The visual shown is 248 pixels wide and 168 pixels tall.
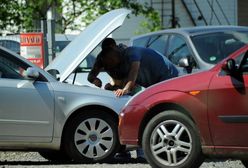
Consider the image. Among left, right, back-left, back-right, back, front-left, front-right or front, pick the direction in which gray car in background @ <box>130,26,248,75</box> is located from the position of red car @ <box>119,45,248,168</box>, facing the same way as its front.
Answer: right

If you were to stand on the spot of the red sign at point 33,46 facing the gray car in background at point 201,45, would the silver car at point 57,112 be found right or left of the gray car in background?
right

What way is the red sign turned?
toward the camera

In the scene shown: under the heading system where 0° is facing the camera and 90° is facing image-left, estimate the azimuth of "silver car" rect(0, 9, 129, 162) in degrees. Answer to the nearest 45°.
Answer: approximately 270°

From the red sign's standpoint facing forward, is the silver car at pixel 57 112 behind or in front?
in front

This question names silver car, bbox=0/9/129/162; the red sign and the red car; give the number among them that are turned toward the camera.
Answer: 1

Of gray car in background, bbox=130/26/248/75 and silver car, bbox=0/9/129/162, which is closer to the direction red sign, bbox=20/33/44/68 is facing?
the silver car

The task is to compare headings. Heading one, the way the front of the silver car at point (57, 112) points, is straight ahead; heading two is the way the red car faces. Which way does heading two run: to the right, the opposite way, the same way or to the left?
the opposite way

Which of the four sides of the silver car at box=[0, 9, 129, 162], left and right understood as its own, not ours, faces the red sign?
left

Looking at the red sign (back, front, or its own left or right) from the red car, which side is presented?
front

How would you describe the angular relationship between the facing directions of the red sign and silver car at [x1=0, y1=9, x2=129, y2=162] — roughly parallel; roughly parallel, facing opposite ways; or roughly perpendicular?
roughly perpendicular

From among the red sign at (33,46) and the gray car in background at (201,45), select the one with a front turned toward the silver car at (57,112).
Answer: the red sign

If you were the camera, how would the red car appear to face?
facing to the left of the viewer
